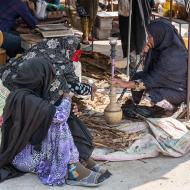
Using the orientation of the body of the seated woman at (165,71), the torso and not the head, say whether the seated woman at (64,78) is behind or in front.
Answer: in front

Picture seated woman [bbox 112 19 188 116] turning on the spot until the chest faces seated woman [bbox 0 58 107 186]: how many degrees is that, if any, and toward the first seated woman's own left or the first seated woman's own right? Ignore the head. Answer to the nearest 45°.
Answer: approximately 45° to the first seated woman's own left

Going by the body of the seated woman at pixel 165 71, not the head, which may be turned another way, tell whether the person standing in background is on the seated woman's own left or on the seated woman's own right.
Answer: on the seated woman's own right

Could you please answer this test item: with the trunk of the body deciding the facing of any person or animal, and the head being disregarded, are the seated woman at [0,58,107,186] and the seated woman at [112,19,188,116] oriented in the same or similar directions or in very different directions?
very different directions

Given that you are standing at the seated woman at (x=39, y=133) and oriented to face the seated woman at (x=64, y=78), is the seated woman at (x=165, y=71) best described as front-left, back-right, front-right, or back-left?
front-right

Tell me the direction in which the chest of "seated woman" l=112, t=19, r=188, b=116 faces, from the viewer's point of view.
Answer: to the viewer's left

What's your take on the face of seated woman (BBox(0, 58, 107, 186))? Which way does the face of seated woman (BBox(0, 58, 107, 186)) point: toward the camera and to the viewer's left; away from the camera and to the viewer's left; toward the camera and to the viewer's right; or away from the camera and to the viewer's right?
away from the camera and to the viewer's right

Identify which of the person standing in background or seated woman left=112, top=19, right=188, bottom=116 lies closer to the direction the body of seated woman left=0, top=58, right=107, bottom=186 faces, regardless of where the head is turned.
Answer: the seated woman

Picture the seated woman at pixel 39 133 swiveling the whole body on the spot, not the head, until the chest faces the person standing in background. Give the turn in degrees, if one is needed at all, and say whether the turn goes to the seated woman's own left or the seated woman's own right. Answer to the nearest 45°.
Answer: approximately 90° to the seated woman's own left

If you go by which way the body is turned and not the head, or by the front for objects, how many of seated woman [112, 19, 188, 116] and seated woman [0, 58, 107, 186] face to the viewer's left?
1

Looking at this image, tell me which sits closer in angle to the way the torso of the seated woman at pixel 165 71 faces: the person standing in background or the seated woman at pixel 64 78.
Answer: the seated woman

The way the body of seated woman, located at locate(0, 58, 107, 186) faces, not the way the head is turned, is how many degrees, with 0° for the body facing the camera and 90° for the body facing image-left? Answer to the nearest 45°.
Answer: approximately 270°
